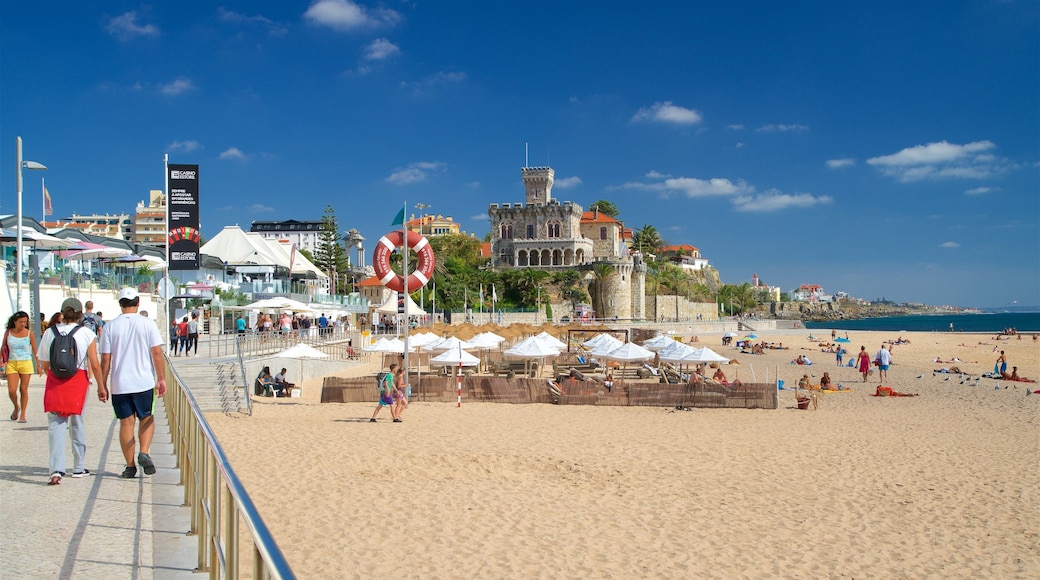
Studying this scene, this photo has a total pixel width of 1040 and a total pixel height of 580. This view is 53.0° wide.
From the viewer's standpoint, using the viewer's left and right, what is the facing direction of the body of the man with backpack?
facing away from the viewer

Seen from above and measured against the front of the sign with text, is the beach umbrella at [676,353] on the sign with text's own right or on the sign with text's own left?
on the sign with text's own left

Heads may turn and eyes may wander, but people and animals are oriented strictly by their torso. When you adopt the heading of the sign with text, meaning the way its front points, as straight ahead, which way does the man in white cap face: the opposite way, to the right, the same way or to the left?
the opposite way

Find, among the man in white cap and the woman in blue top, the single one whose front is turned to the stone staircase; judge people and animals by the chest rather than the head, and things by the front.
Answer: the man in white cap

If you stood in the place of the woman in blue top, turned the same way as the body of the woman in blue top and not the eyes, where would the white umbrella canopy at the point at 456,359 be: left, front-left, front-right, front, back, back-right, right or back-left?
back-left

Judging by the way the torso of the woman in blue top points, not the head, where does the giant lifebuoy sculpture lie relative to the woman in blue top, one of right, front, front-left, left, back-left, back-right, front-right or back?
back-left

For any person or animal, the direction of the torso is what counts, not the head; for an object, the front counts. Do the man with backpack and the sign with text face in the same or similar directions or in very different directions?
very different directions

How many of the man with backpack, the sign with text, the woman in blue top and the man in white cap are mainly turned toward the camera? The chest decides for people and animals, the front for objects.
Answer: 2

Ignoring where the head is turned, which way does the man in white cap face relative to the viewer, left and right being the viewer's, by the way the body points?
facing away from the viewer

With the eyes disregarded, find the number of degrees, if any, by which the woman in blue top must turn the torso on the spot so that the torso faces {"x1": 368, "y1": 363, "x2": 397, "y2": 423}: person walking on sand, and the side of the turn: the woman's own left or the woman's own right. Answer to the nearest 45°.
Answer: approximately 135° to the woman's own left

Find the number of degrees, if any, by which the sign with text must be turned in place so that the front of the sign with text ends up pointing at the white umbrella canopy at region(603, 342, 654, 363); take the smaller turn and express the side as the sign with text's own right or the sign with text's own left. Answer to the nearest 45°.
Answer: approximately 90° to the sign with text's own left
